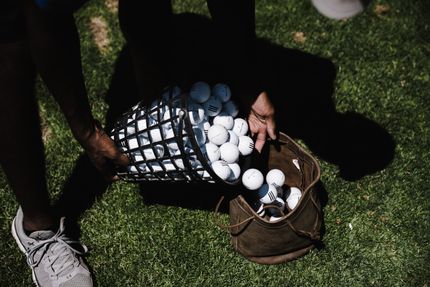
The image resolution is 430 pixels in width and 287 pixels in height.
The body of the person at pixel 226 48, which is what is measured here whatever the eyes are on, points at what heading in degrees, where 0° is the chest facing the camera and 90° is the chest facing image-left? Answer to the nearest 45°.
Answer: approximately 0°

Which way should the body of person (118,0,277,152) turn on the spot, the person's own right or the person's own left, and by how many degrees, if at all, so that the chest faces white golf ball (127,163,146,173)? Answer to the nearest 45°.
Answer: approximately 45° to the person's own right

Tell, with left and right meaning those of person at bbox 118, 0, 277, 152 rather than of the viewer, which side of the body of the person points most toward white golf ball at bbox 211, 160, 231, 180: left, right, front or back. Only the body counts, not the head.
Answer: front

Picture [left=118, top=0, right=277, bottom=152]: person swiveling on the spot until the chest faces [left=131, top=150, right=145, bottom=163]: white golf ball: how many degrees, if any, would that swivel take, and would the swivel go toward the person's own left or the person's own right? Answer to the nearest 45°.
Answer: approximately 45° to the person's own right
